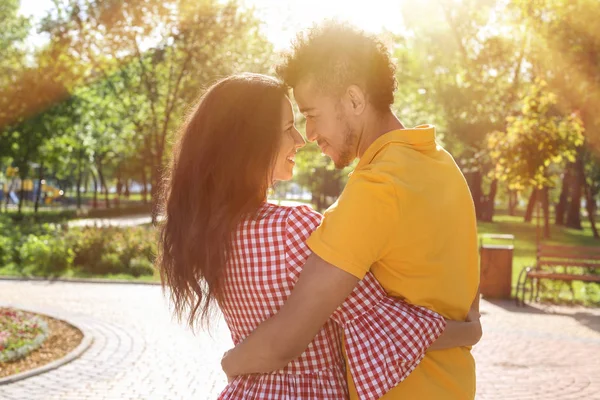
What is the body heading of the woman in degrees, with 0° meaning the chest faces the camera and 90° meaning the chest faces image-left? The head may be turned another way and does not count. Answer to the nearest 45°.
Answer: approximately 225°

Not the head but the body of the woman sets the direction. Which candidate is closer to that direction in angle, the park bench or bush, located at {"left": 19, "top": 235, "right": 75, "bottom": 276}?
the park bench

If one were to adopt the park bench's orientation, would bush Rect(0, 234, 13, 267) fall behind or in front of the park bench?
in front

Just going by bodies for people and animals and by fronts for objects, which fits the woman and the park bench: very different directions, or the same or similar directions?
very different directions

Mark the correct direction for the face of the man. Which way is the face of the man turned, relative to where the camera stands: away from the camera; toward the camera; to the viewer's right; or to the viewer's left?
to the viewer's left

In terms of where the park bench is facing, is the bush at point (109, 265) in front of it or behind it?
in front

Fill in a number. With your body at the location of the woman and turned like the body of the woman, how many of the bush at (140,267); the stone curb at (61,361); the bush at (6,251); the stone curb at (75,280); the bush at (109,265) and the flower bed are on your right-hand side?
0

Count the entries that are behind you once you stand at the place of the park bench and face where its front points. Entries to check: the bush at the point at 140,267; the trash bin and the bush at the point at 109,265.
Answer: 0

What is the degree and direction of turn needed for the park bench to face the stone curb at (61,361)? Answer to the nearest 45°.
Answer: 0° — it already faces it

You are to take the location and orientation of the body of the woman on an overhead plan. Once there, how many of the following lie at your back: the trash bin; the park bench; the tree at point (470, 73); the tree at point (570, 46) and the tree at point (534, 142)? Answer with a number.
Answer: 0

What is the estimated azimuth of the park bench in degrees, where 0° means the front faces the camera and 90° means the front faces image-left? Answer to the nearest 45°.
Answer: approximately 45°
